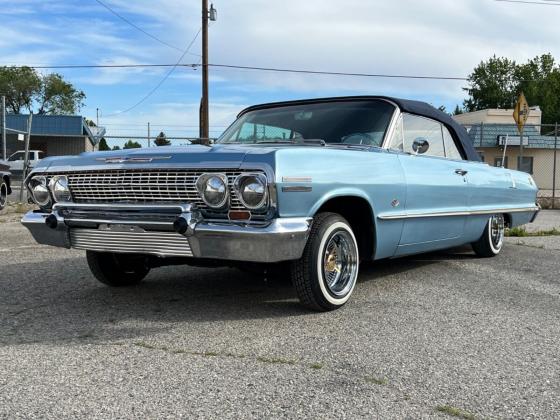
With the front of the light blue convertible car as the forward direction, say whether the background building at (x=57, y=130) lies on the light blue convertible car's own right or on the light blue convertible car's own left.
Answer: on the light blue convertible car's own right

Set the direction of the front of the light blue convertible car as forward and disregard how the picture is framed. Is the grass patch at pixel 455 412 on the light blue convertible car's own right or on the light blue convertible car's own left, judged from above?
on the light blue convertible car's own left

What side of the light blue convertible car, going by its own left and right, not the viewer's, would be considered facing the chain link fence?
back

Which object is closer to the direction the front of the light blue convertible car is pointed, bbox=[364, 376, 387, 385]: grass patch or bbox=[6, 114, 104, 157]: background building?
the grass patch

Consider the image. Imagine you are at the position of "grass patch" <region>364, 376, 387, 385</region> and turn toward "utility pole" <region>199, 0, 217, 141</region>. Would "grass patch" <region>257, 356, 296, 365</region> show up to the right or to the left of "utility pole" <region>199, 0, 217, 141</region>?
left

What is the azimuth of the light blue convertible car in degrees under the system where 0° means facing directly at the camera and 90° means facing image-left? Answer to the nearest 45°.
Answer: approximately 45°

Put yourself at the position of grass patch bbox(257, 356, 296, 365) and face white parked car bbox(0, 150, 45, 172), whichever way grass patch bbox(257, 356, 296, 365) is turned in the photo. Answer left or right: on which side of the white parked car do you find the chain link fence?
right

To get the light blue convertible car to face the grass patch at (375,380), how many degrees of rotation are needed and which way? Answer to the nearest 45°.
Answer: approximately 45° to its left

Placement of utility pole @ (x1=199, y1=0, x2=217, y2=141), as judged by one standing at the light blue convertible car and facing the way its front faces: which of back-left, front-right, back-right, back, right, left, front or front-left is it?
back-right

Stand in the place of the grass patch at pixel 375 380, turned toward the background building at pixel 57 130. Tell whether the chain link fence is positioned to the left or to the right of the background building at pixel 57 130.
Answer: right

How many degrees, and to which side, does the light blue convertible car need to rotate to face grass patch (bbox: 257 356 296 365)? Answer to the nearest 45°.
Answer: approximately 45° to its left

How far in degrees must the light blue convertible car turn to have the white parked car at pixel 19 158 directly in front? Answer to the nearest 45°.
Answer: approximately 90° to its right
